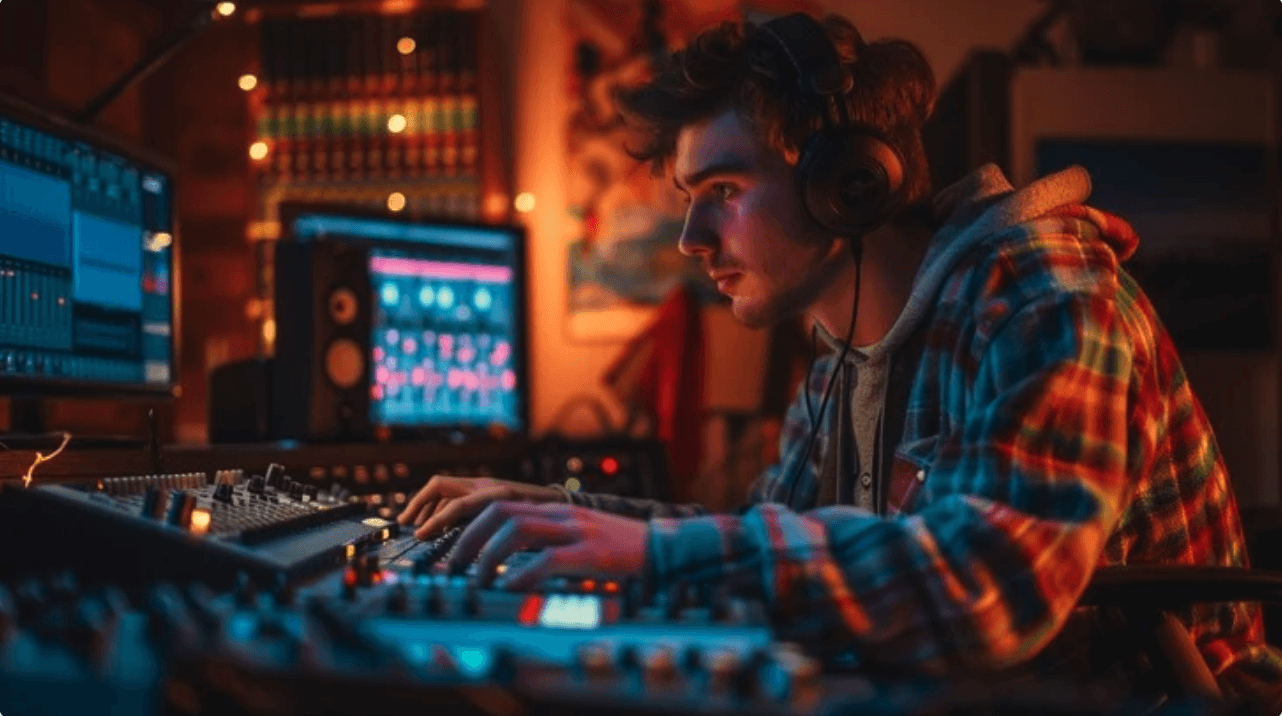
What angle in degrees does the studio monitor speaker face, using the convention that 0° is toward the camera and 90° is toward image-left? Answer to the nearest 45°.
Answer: approximately 315°

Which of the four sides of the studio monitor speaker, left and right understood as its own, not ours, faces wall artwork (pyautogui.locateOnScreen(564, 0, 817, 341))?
left

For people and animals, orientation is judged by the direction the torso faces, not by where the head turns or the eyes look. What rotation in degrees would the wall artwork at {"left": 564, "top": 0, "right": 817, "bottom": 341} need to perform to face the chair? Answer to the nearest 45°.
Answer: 0° — it already faces it

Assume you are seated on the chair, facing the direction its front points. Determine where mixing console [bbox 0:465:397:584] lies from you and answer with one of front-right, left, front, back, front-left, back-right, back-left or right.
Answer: front-left

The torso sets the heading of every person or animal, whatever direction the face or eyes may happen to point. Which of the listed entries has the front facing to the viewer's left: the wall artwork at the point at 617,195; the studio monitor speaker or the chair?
the chair

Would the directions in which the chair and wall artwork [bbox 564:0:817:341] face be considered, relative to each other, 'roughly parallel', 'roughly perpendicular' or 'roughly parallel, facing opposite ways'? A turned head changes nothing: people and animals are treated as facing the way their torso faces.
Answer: roughly perpendicular

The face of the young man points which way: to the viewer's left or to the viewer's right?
to the viewer's left

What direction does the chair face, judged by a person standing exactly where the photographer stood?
facing to the left of the viewer

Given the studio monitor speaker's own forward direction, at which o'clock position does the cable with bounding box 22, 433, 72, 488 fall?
The cable is roughly at 2 o'clock from the studio monitor speaker.

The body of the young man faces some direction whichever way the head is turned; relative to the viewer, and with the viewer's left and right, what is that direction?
facing to the left of the viewer

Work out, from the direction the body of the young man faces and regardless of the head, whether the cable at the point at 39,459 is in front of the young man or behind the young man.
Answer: in front

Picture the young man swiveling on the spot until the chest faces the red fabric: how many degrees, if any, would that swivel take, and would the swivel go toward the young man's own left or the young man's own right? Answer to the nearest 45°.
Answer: approximately 90° to the young man's own right

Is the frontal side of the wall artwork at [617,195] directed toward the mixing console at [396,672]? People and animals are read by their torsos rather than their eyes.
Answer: yes
